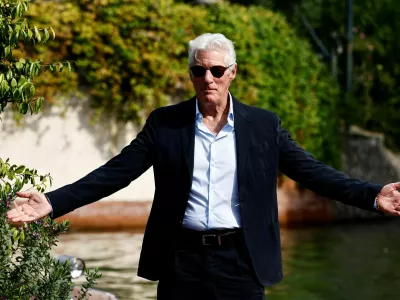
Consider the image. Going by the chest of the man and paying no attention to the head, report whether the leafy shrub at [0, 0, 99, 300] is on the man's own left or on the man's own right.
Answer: on the man's own right

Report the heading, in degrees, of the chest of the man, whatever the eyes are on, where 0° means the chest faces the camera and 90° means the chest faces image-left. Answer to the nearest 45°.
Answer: approximately 0°
